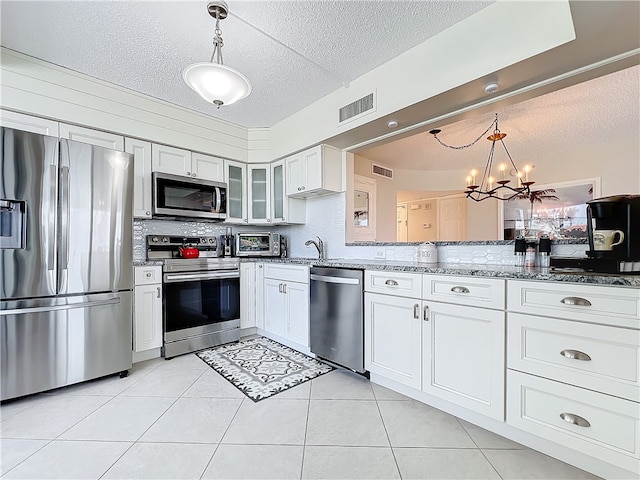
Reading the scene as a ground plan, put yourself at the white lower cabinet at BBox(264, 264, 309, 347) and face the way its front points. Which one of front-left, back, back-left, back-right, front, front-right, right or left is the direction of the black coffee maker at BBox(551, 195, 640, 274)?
left

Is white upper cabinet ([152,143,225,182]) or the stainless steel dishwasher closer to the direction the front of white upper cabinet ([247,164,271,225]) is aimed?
the stainless steel dishwasher

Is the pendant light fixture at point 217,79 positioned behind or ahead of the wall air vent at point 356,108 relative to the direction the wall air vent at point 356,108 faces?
ahead

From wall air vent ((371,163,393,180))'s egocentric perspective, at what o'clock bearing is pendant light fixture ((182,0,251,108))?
The pendant light fixture is roughly at 2 o'clock from the wall air vent.

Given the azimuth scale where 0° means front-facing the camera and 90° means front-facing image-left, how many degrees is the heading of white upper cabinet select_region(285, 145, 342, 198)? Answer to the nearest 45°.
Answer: approximately 45°

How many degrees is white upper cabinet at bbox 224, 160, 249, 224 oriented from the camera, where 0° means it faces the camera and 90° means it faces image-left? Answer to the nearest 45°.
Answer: approximately 315°
